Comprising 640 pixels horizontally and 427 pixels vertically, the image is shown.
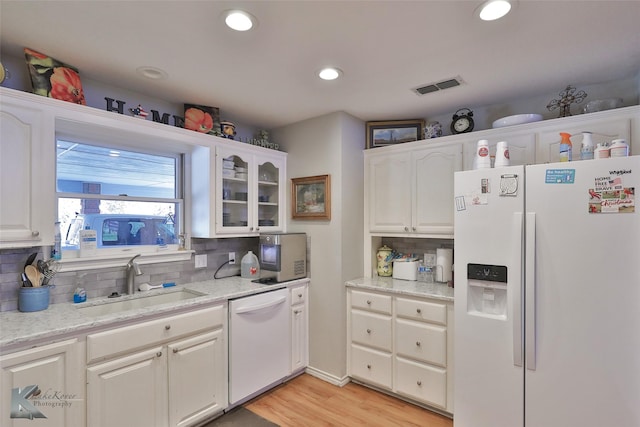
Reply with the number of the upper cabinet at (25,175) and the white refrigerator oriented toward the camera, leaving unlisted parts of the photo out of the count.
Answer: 2

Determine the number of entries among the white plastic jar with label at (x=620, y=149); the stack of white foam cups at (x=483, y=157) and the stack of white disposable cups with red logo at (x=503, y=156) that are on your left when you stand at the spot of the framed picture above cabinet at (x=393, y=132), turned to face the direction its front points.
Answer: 3

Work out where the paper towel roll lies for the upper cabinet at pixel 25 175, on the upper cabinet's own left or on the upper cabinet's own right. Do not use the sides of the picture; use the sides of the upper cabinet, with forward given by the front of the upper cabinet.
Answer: on the upper cabinet's own left

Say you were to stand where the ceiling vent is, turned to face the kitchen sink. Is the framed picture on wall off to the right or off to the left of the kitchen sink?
right
